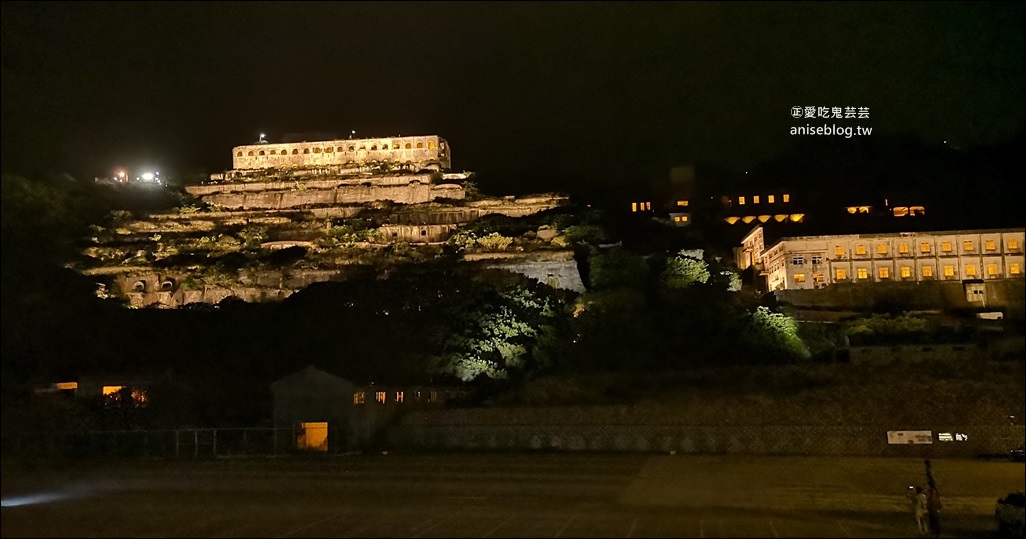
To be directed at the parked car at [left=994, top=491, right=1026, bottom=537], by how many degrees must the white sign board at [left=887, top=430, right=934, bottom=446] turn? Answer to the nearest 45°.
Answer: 0° — it already faces it

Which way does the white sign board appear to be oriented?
toward the camera
